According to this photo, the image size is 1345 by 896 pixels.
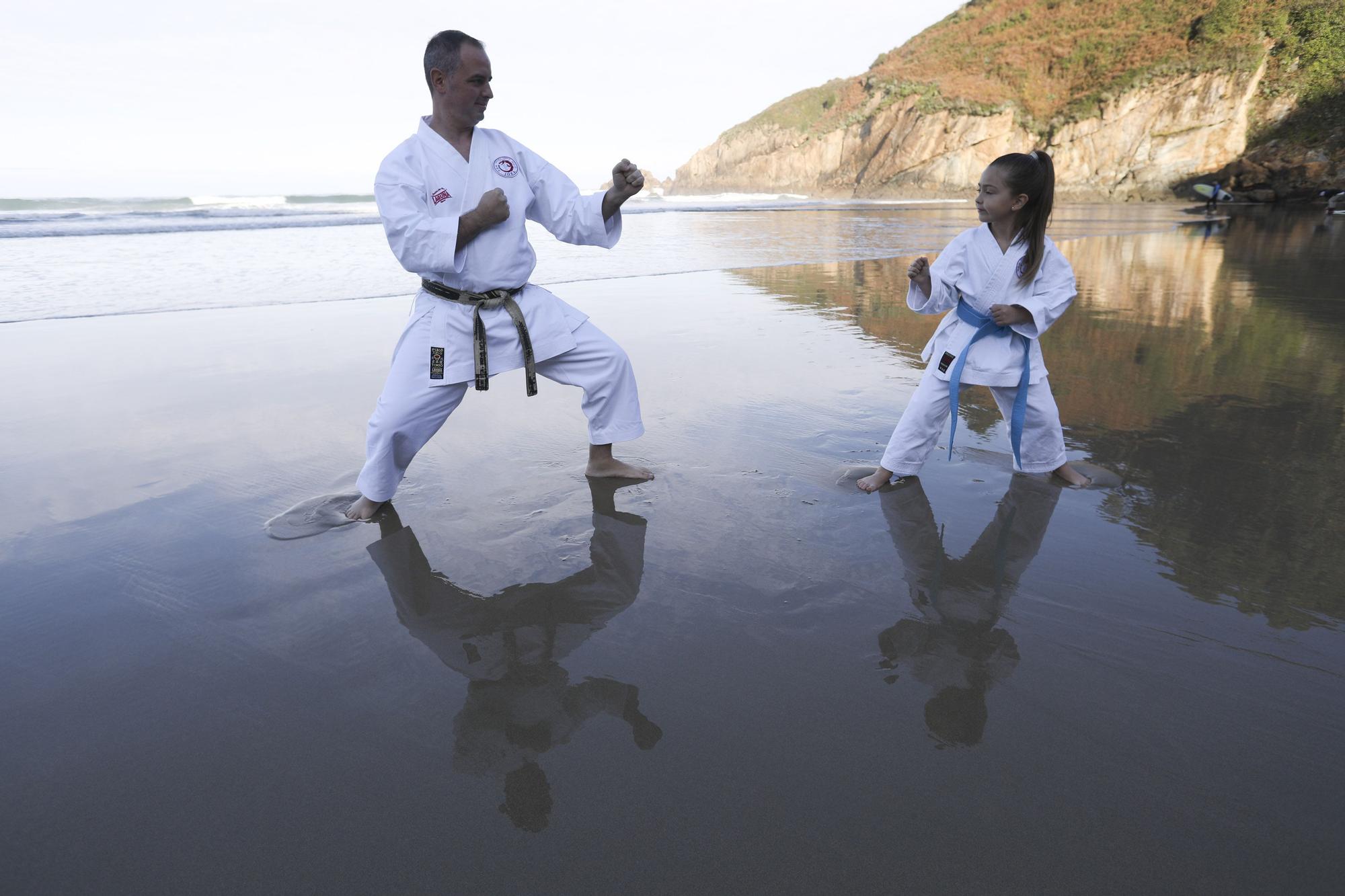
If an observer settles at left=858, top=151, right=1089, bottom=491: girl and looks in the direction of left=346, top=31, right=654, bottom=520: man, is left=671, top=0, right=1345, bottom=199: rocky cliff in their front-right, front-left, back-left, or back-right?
back-right

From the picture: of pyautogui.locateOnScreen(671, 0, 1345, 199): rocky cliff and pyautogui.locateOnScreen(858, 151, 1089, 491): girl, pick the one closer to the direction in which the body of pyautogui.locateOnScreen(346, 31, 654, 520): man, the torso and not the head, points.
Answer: the girl

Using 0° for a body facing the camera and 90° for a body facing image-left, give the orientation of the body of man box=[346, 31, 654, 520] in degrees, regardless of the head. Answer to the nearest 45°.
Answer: approximately 315°

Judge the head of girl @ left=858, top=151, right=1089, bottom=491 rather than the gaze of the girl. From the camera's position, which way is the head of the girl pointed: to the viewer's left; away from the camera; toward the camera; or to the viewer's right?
to the viewer's left

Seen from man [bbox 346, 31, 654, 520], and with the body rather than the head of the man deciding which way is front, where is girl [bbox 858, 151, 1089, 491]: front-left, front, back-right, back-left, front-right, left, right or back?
front-left

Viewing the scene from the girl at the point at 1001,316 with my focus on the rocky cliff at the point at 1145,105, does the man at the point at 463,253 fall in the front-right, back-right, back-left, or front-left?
back-left

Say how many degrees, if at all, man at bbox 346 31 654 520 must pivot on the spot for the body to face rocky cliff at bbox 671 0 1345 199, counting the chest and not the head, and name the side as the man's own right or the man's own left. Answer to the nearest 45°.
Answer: approximately 90° to the man's own left
